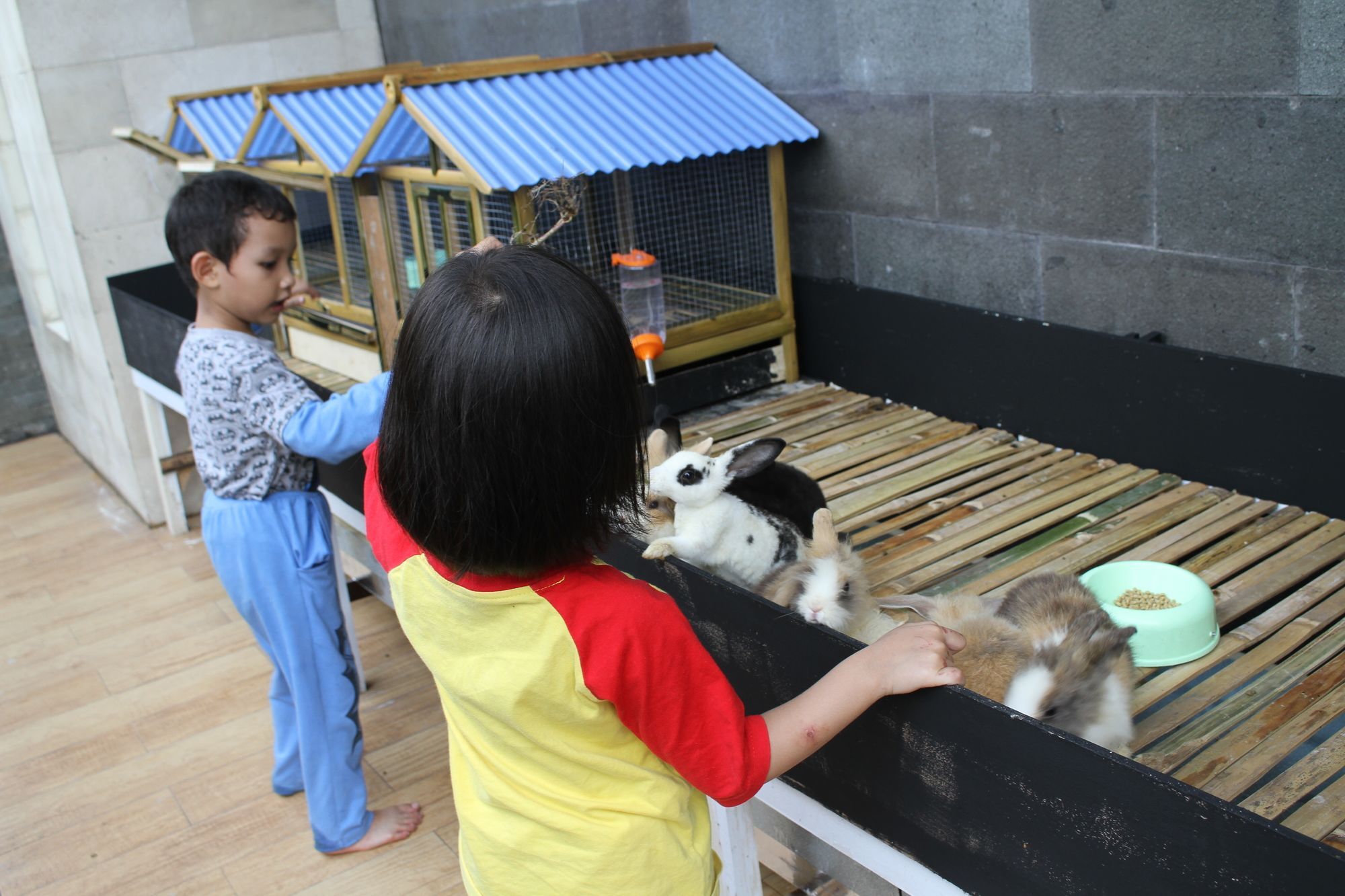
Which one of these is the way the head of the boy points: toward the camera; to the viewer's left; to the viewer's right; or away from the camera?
to the viewer's right

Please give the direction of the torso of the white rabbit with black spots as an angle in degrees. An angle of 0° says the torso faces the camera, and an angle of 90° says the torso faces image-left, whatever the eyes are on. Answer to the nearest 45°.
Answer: approximately 90°

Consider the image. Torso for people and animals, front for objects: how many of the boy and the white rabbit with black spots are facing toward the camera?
0

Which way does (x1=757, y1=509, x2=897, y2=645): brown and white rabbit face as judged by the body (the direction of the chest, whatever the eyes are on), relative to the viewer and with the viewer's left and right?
facing the viewer and to the left of the viewer

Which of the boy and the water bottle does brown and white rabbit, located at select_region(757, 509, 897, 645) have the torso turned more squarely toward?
the boy

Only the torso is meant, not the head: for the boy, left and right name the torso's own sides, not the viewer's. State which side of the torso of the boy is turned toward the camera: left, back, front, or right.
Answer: right

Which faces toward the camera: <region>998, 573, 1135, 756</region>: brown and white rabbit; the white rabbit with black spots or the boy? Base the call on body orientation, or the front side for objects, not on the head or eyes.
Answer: the brown and white rabbit

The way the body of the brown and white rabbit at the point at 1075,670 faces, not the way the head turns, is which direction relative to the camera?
toward the camera

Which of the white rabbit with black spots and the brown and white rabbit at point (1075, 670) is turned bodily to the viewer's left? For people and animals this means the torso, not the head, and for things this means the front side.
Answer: the white rabbit with black spots

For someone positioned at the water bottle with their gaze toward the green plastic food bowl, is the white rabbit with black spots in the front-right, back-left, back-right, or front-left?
front-right

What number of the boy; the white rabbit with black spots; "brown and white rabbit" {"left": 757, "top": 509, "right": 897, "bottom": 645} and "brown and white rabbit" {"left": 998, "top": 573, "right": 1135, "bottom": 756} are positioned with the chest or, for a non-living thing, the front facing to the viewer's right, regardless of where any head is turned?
1
